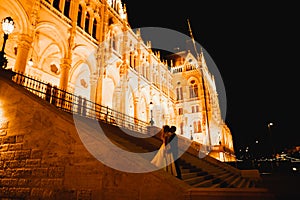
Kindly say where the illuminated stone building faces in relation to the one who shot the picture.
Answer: facing the viewer and to the right of the viewer

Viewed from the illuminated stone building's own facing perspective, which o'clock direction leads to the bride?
The bride is roughly at 1 o'clock from the illuminated stone building.
